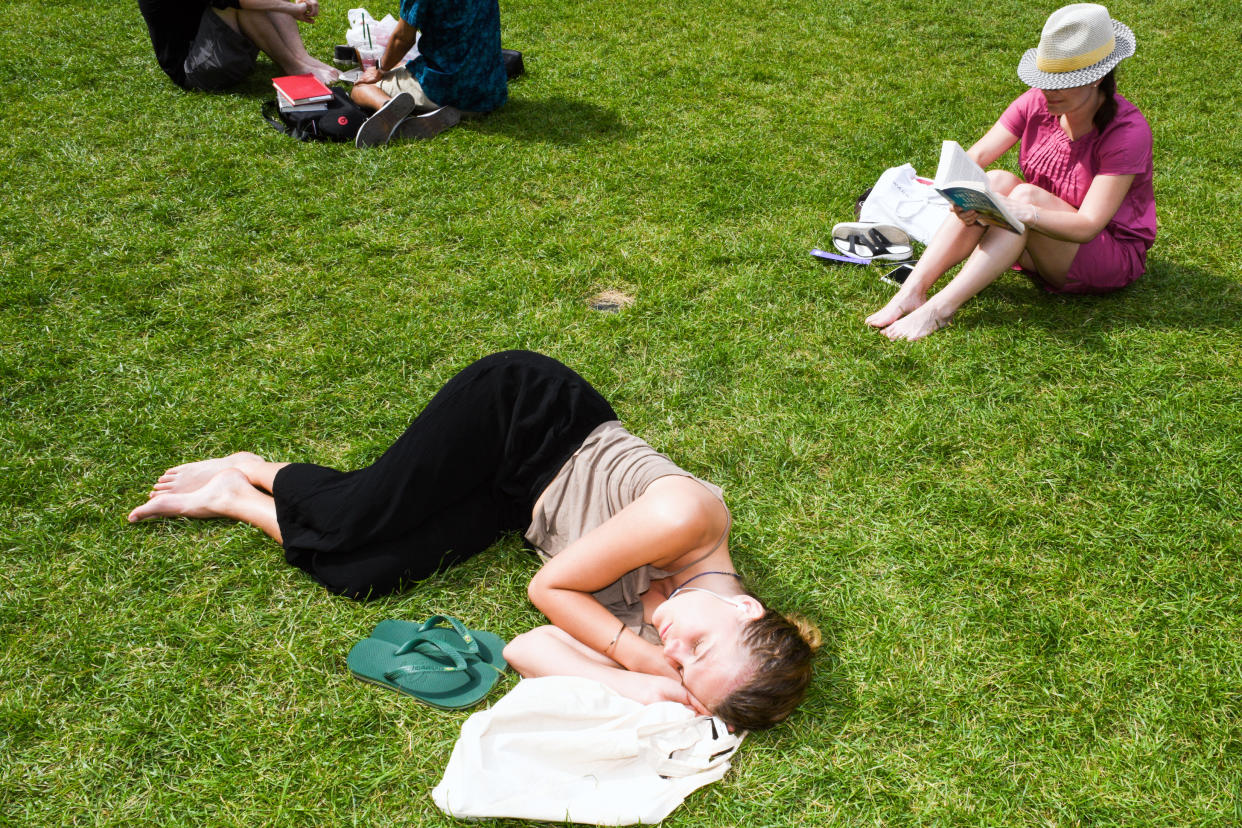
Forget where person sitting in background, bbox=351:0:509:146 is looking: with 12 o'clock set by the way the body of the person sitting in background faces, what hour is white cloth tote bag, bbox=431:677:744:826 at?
The white cloth tote bag is roughly at 9 o'clock from the person sitting in background.

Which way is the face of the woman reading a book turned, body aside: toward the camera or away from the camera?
toward the camera

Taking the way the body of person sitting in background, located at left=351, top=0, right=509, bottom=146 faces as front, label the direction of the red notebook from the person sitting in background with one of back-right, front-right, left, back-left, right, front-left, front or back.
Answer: front

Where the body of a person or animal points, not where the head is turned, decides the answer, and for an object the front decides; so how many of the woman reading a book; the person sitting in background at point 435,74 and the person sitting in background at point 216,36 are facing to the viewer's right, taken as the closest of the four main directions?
1

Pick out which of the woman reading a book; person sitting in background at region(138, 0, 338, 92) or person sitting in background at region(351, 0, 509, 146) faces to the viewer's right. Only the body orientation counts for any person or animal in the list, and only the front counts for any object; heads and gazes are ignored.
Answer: person sitting in background at region(138, 0, 338, 92)

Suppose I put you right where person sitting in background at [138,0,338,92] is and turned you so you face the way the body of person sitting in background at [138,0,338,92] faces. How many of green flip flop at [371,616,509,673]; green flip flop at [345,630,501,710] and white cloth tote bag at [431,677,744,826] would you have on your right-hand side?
3

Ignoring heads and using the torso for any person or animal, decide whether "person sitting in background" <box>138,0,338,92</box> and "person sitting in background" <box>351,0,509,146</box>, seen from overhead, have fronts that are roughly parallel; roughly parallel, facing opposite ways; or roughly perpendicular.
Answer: roughly parallel, facing opposite ways

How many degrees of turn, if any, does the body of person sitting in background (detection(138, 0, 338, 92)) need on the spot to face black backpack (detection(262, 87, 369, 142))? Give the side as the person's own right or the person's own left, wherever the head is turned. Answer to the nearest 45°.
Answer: approximately 45° to the person's own right

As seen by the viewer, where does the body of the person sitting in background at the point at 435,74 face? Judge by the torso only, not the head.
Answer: to the viewer's left

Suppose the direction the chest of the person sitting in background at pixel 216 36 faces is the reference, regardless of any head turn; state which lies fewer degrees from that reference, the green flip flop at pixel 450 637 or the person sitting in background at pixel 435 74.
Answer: the person sitting in background

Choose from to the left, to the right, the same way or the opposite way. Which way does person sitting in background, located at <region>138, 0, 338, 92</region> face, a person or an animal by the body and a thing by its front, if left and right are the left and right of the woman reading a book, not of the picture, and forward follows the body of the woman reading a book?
the opposite way

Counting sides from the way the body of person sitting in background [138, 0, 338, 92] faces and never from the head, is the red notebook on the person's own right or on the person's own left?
on the person's own right

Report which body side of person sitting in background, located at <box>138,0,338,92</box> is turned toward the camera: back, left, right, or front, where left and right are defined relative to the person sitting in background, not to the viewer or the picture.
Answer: right

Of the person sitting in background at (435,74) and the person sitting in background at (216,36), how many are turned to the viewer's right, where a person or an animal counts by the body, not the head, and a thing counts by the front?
1

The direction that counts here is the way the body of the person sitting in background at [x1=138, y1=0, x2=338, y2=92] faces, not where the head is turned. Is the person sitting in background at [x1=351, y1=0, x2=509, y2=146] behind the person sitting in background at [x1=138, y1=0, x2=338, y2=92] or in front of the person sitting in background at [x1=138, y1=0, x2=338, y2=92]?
in front

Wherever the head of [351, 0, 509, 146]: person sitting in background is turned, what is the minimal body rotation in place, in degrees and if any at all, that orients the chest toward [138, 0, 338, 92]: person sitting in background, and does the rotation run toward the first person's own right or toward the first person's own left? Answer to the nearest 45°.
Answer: approximately 45° to the first person's own right
